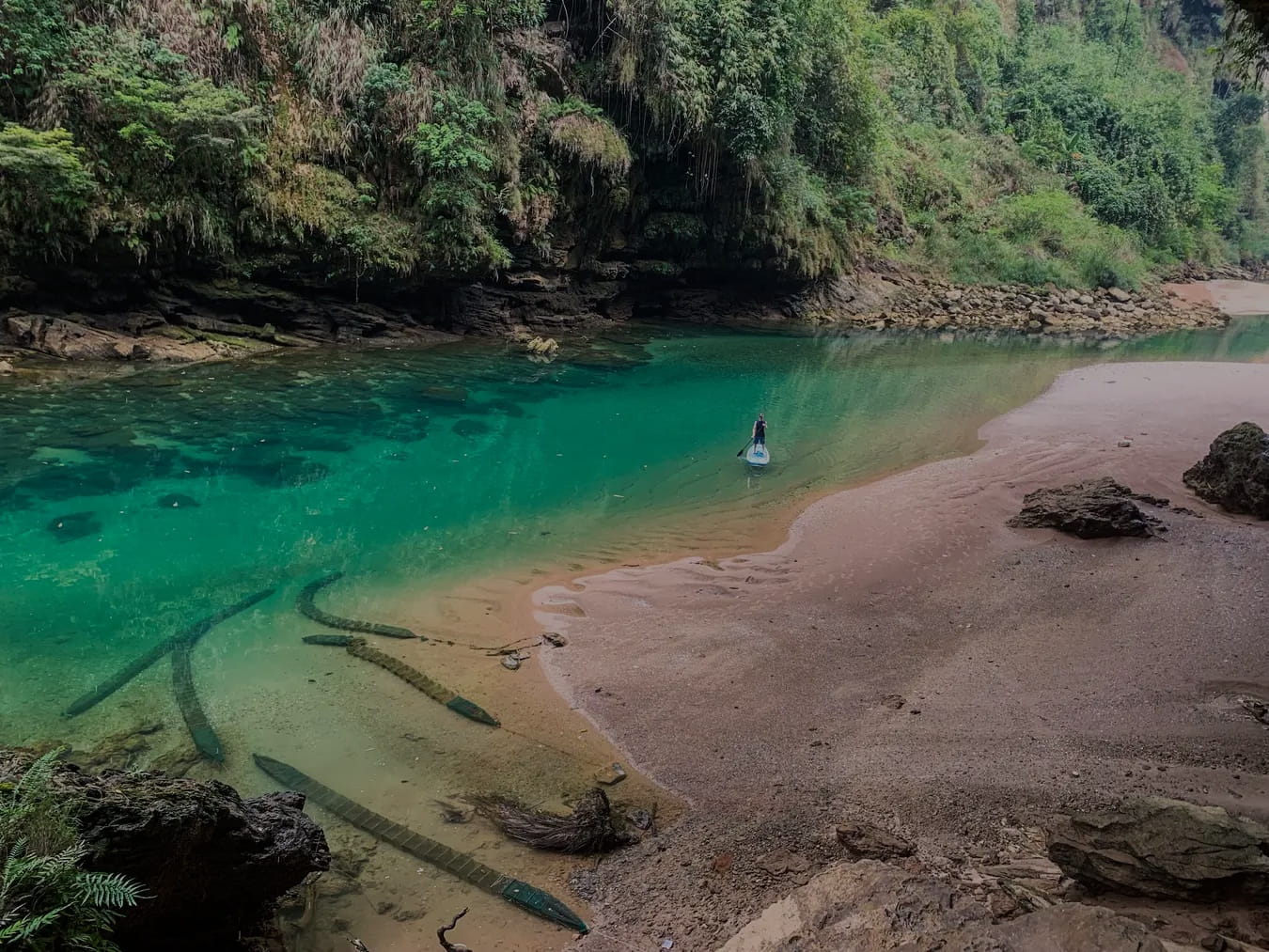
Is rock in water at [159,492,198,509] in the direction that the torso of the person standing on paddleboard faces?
no

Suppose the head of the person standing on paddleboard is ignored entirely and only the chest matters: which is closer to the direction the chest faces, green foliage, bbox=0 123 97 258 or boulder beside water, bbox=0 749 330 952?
the boulder beside water

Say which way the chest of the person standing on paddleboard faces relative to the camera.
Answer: toward the camera

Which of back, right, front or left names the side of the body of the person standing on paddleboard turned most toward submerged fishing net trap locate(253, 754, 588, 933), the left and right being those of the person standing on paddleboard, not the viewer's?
front

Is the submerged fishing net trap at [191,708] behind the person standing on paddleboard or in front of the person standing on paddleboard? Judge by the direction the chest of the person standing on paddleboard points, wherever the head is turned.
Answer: in front

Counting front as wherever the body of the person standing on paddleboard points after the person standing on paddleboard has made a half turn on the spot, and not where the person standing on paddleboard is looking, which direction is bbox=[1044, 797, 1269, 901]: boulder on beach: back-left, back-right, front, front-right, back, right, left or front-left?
back

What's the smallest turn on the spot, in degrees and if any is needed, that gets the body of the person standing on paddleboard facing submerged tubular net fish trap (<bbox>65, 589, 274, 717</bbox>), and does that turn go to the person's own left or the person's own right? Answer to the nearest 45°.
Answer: approximately 45° to the person's own right

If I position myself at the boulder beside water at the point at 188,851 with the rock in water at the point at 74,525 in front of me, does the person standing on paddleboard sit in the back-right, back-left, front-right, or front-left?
front-right

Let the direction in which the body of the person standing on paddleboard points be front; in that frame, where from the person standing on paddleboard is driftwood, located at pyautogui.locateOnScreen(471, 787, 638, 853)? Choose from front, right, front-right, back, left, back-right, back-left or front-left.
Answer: front

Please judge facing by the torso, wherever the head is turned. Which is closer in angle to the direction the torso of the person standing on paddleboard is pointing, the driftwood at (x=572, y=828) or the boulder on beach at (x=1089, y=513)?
the driftwood
